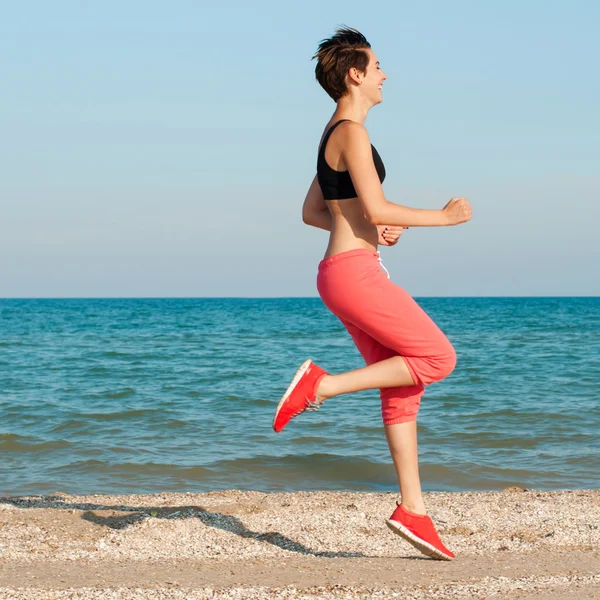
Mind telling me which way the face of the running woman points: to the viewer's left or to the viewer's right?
to the viewer's right

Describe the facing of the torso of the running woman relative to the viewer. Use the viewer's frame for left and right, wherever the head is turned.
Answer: facing to the right of the viewer
